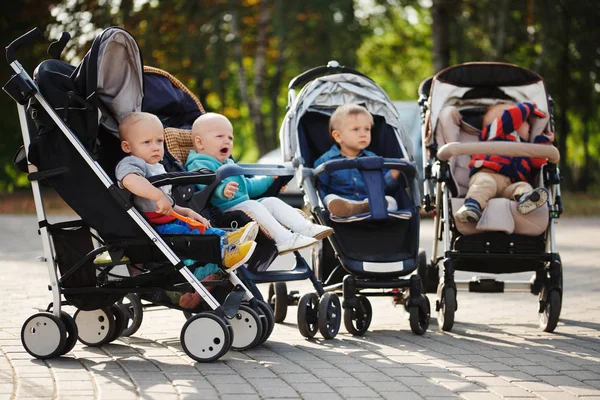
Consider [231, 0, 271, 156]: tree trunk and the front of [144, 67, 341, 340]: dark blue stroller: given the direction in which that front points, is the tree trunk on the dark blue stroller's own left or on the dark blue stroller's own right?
on the dark blue stroller's own left

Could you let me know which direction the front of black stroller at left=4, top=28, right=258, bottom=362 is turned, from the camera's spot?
facing to the right of the viewer

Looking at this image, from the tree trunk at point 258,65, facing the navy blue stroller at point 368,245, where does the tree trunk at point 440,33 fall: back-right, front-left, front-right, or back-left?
front-left

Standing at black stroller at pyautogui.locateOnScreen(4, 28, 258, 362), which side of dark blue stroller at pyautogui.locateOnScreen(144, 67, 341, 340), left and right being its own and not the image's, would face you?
right

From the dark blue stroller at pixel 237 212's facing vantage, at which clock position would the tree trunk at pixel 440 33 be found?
The tree trunk is roughly at 8 o'clock from the dark blue stroller.

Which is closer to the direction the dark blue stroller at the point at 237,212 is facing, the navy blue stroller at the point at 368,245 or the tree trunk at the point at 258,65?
the navy blue stroller

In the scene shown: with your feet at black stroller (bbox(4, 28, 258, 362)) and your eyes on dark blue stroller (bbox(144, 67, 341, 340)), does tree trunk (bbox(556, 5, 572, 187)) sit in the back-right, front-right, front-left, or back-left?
front-left

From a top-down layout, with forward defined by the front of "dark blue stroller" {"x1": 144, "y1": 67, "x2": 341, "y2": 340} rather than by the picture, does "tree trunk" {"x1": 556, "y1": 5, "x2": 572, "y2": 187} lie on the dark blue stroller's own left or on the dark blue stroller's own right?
on the dark blue stroller's own left

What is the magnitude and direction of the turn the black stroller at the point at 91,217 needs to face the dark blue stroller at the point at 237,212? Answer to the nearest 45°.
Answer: approximately 45° to its left

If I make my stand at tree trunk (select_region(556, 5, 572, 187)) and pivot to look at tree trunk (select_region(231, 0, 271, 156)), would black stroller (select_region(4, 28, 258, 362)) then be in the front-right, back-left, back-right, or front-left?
front-left

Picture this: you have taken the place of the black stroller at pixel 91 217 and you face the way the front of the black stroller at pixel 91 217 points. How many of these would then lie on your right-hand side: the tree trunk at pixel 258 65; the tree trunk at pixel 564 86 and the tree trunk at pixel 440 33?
0

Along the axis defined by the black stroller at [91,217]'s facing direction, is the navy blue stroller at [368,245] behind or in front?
in front

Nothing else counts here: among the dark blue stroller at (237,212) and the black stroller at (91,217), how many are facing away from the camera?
0

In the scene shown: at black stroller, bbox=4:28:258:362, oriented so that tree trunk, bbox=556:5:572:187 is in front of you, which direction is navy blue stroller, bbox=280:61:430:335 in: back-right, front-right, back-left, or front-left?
front-right

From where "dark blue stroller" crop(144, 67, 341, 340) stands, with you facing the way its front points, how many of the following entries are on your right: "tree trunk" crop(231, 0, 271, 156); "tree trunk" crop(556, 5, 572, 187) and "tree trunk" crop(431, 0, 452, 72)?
0

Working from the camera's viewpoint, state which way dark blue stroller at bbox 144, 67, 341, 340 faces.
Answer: facing the viewer and to the right of the viewer

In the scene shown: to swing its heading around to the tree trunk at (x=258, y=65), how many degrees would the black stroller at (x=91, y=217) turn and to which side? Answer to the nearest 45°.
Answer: approximately 90° to its left

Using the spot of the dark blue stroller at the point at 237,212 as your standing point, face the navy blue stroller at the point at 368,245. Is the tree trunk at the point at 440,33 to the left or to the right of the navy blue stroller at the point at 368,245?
left
